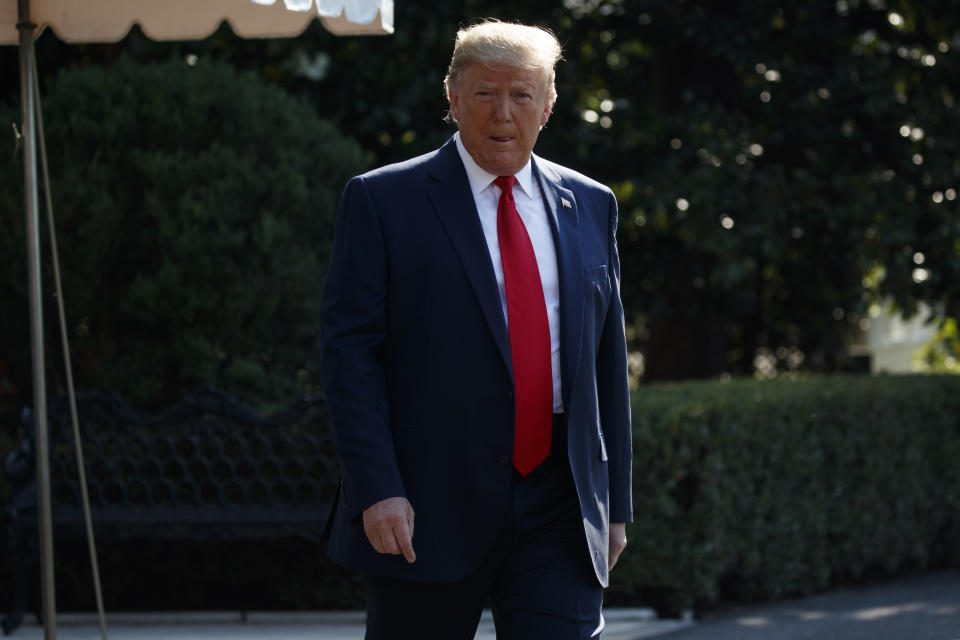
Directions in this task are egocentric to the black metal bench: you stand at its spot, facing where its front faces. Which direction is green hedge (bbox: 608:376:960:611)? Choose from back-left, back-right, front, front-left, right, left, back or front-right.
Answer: left

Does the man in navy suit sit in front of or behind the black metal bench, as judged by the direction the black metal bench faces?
in front

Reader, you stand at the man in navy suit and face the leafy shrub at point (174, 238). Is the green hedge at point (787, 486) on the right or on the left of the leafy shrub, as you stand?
right

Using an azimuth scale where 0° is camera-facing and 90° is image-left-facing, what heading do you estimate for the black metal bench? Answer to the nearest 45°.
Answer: approximately 0°

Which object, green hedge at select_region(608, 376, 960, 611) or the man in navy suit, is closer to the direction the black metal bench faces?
the man in navy suit
